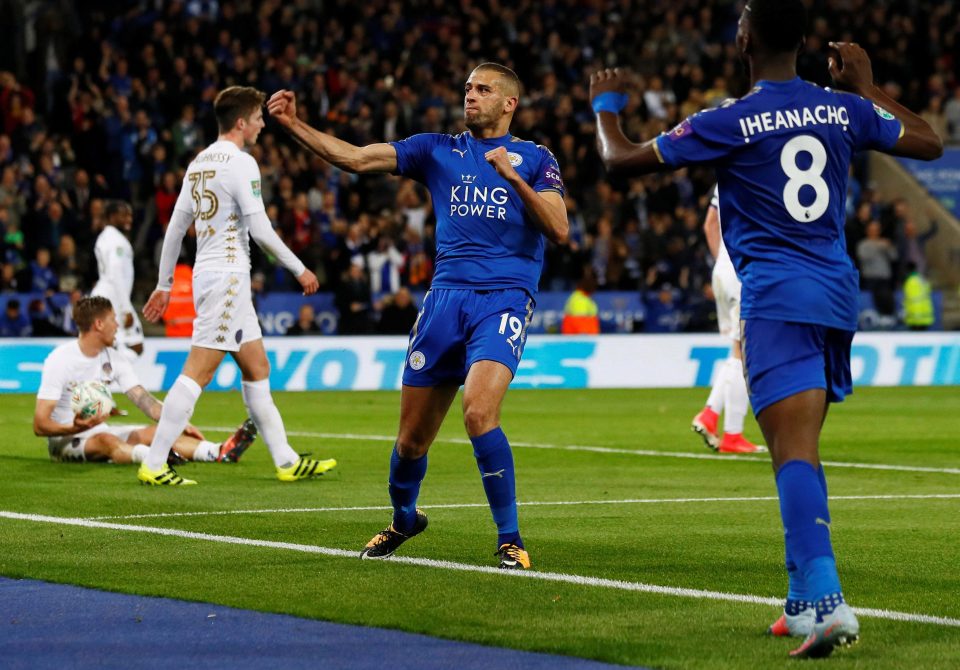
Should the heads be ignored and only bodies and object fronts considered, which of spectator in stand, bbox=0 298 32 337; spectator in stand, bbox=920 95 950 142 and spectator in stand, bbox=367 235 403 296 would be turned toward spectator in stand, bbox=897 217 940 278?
spectator in stand, bbox=920 95 950 142

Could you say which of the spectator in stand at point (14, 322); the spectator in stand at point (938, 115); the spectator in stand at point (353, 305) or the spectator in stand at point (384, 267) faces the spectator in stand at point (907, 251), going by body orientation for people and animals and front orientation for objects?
the spectator in stand at point (938, 115)

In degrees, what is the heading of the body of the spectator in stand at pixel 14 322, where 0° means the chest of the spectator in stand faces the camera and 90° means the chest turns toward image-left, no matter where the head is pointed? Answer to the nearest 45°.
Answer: approximately 0°

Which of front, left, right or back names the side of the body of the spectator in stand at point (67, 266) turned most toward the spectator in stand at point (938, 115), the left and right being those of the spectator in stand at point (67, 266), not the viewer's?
left

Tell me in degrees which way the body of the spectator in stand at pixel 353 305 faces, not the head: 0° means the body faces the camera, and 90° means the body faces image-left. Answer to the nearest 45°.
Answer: approximately 0°

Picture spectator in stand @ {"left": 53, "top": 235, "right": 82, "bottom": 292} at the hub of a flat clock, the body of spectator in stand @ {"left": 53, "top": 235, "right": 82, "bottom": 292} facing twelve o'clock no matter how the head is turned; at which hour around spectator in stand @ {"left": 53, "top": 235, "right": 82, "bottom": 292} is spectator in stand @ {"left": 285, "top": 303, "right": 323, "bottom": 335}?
spectator in stand @ {"left": 285, "top": 303, "right": 323, "bottom": 335} is roughly at 9 o'clock from spectator in stand @ {"left": 53, "top": 235, "right": 82, "bottom": 292}.
